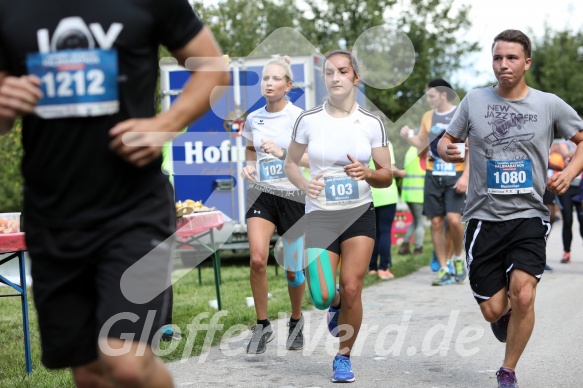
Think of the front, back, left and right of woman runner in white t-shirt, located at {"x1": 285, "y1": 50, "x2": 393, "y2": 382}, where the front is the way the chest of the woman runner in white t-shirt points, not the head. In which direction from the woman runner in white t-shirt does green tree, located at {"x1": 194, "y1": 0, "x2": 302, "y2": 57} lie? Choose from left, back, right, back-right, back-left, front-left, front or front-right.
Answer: back

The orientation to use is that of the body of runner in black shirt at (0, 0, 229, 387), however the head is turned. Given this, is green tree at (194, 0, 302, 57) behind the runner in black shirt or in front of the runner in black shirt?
behind

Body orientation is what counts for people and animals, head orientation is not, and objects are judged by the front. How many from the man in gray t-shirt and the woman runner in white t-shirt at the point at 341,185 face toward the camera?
2

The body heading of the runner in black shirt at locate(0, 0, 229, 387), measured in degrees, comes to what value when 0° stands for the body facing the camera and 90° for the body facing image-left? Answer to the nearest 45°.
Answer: approximately 0°

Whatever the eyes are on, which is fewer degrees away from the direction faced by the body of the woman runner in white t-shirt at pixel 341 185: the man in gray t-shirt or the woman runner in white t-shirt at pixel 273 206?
the man in gray t-shirt

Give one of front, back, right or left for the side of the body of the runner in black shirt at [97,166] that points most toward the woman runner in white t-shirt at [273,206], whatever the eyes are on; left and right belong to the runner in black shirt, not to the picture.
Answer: back

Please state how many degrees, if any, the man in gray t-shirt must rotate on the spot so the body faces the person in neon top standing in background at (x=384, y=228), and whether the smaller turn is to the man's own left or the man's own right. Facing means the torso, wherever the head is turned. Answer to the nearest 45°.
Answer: approximately 180°

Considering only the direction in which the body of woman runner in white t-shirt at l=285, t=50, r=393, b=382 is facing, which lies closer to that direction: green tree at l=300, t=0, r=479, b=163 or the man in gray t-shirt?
the man in gray t-shirt

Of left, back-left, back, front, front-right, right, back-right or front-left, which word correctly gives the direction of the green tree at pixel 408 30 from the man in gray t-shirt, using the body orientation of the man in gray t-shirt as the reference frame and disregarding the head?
back

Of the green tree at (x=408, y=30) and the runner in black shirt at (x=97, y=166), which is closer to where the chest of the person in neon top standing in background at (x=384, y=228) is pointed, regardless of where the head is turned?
the runner in black shirt
